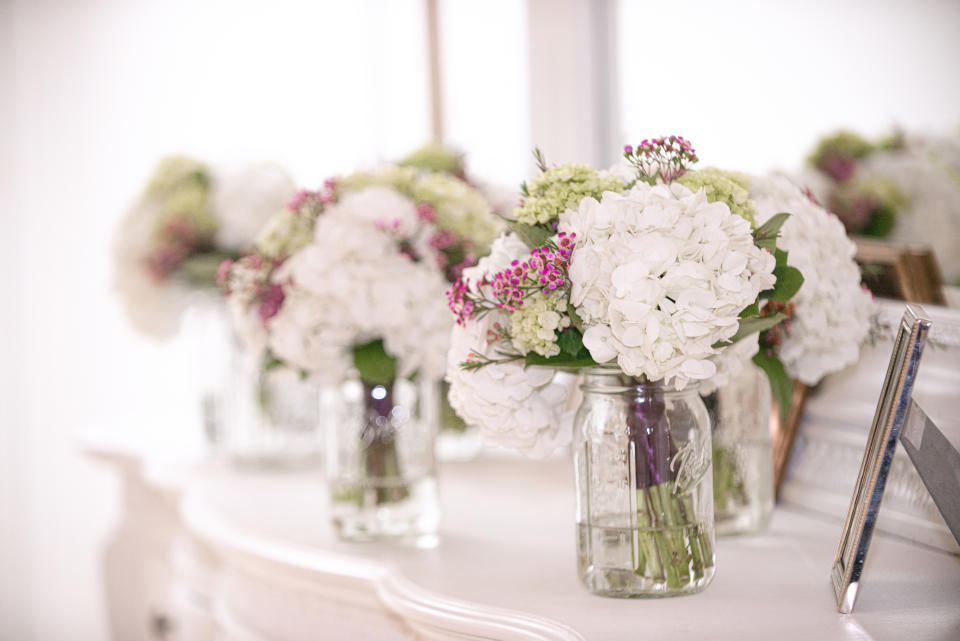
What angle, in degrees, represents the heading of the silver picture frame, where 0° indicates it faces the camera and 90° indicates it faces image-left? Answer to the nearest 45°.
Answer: approximately 90°

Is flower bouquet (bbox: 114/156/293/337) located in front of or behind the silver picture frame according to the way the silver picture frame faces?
in front

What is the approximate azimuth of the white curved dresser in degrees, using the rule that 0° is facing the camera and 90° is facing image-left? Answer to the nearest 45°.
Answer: approximately 45°

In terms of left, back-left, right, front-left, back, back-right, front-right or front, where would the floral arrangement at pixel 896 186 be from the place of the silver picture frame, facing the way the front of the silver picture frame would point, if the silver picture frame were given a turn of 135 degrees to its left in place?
back-left

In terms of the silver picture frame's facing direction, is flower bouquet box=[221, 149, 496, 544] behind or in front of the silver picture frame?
in front
